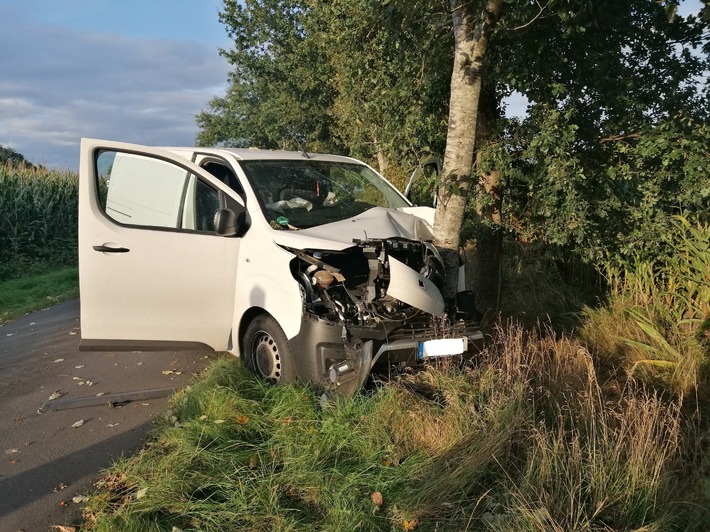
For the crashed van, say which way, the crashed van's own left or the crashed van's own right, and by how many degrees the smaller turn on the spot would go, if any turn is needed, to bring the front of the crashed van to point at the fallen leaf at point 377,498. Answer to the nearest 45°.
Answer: approximately 45° to the crashed van's own right

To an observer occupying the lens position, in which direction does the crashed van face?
facing the viewer and to the right of the viewer
